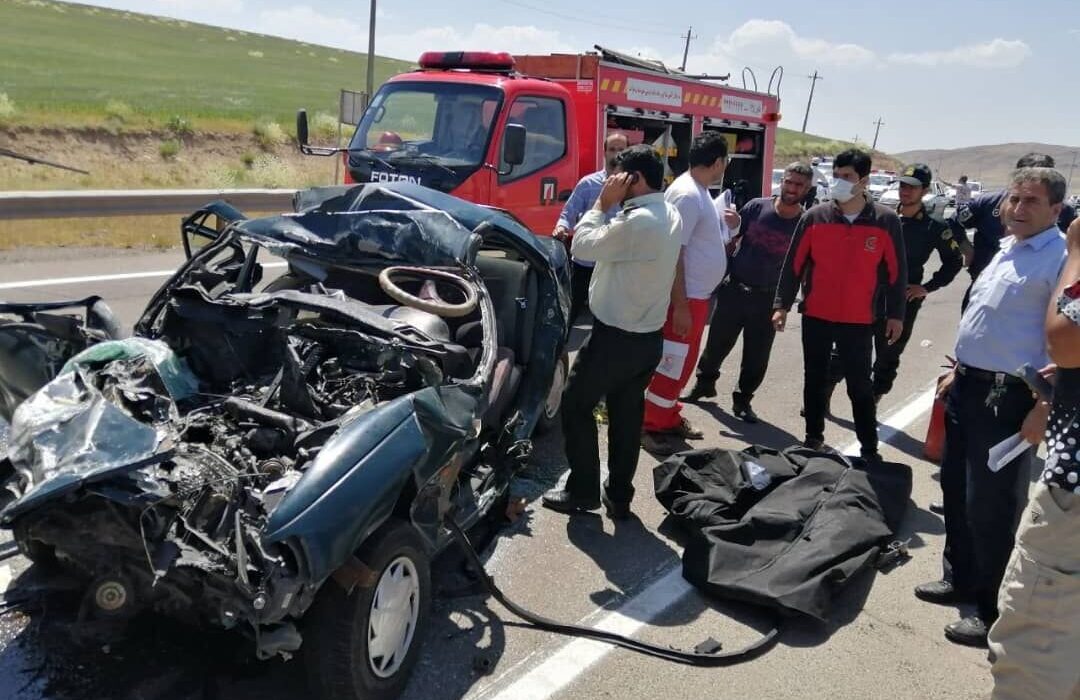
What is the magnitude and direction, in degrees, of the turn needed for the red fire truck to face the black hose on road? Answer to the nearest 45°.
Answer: approximately 45° to its left

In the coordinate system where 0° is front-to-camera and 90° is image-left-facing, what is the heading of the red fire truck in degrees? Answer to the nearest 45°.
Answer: approximately 45°

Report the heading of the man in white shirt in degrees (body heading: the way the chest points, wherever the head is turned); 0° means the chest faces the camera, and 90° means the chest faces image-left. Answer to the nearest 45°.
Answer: approximately 270°

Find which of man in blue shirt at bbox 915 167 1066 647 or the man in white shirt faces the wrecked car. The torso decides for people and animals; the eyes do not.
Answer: the man in blue shirt

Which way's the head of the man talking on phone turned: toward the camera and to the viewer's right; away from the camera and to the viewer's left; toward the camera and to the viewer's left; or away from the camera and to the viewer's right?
away from the camera and to the viewer's left

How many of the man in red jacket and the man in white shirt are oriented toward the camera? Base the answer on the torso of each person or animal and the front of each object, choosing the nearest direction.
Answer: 1

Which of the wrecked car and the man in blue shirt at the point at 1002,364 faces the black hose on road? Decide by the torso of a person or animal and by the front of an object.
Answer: the man in blue shirt

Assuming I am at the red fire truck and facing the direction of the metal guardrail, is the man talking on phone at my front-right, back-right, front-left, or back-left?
back-left

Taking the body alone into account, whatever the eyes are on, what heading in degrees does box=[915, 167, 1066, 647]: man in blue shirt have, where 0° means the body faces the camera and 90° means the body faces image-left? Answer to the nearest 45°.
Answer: approximately 45°

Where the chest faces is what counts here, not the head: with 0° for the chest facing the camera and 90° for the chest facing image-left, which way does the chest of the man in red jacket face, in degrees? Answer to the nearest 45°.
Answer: approximately 0°

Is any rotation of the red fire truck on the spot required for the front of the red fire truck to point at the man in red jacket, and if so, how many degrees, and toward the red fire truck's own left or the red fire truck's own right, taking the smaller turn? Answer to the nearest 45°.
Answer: approximately 90° to the red fire truck's own left
